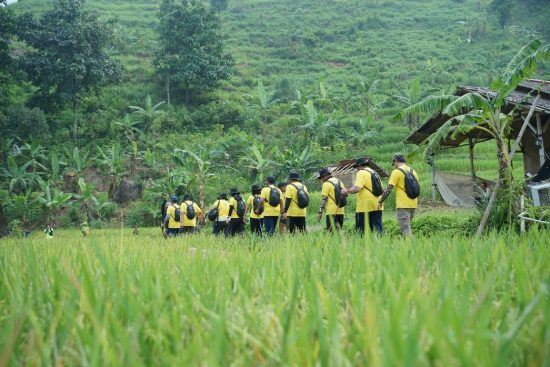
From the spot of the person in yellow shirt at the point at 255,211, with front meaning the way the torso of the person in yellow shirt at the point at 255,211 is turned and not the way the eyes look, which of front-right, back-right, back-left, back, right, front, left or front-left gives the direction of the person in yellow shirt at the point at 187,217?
front

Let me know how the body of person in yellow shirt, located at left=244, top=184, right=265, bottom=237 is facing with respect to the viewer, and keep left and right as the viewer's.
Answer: facing away from the viewer and to the left of the viewer

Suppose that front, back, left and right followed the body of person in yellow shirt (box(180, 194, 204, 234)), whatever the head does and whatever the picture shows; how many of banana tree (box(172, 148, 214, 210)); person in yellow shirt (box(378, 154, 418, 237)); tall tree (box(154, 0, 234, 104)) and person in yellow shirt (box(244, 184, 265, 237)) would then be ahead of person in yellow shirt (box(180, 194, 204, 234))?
2

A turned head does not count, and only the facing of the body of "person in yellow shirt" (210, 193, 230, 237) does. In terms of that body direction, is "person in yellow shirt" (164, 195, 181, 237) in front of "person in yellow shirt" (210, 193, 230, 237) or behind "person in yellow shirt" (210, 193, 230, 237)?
in front

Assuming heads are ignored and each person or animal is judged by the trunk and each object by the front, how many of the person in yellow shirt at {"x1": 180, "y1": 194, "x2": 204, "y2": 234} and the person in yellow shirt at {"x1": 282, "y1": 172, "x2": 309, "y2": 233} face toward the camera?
0

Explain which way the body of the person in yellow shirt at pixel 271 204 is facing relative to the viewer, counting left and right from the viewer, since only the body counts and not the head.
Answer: facing away from the viewer and to the left of the viewer

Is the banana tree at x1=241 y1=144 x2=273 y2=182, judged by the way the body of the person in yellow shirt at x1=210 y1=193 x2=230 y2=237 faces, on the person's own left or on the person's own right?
on the person's own right

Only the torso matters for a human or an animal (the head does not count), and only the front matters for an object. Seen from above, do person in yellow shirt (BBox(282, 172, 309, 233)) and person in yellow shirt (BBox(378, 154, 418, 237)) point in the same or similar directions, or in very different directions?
same or similar directions

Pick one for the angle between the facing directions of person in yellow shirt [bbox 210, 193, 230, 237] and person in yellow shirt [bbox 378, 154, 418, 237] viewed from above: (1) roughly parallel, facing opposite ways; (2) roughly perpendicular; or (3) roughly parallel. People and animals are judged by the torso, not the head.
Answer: roughly parallel

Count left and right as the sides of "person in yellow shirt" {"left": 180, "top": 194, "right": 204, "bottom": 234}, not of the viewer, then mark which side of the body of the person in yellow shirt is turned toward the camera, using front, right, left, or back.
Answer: back

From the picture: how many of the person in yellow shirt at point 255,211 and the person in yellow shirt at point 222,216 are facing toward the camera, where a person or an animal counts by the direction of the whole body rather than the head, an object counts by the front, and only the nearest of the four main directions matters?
0

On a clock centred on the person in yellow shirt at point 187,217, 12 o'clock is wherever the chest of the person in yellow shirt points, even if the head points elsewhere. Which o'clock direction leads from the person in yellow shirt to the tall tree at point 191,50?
The tall tree is roughly at 12 o'clock from the person in yellow shirt.

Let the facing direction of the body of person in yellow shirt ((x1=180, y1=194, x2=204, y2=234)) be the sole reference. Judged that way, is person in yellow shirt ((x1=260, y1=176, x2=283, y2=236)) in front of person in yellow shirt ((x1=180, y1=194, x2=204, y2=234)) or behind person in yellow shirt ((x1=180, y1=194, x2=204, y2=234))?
behind

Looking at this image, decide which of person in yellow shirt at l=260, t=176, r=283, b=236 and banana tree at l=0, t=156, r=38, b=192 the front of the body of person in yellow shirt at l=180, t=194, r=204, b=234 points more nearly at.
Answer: the banana tree
